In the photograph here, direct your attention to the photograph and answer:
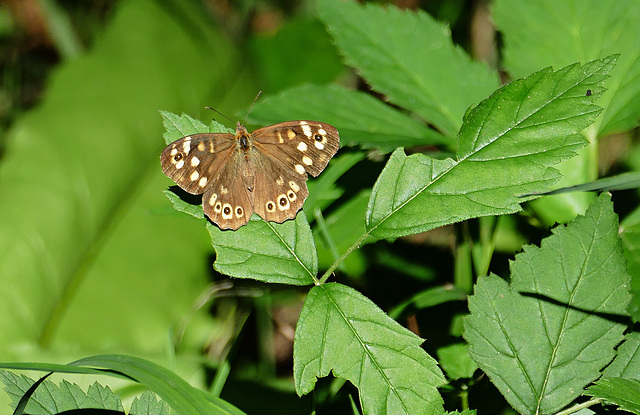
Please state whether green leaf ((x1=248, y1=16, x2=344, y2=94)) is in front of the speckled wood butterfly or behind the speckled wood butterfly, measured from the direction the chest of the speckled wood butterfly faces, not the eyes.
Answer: in front

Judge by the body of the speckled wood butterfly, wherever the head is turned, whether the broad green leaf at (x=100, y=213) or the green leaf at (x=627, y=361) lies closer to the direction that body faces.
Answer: the broad green leaf

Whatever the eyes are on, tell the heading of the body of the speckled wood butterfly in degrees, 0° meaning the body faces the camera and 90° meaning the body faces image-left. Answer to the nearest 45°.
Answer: approximately 180°
